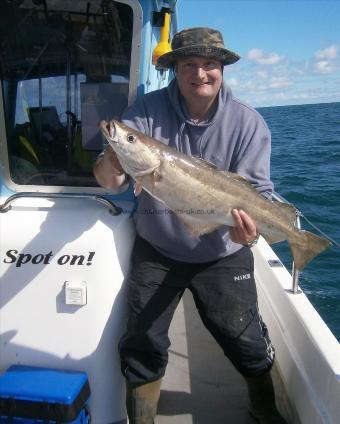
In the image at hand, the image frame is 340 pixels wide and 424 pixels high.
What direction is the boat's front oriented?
away from the camera

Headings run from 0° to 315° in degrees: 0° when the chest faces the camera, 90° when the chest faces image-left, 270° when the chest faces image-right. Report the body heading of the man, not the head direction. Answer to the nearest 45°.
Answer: approximately 0°
